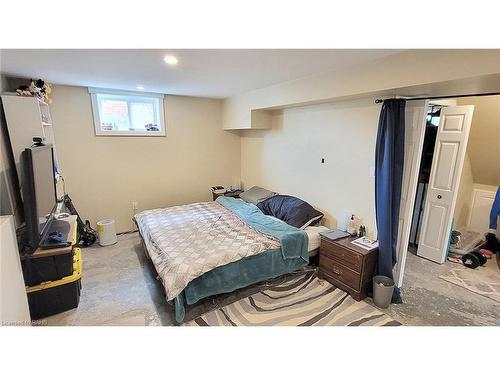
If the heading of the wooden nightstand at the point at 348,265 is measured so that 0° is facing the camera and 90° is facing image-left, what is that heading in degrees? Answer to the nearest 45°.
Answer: approximately 45°

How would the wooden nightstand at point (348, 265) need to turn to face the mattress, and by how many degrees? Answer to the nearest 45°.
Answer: approximately 90° to its right

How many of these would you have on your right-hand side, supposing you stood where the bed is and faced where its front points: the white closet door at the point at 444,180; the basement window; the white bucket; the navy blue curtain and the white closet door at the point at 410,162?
2

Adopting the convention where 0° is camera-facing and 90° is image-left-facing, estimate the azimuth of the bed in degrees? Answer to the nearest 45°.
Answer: approximately 45°

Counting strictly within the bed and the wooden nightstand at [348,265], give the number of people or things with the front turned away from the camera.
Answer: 0

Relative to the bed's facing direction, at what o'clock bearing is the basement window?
The basement window is roughly at 3 o'clock from the bed.

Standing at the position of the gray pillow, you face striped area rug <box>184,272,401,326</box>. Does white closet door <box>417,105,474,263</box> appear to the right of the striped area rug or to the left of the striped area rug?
left
